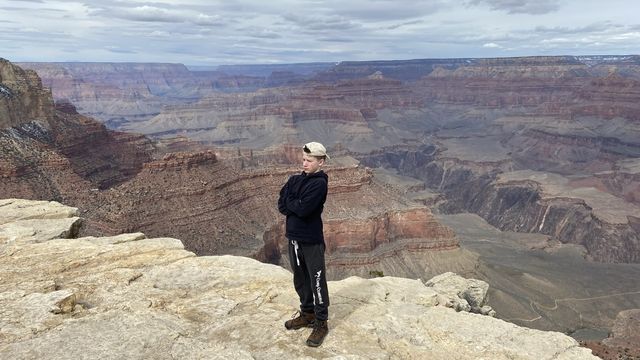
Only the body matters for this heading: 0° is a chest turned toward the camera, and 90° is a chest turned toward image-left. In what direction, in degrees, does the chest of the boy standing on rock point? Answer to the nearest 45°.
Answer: approximately 45°
